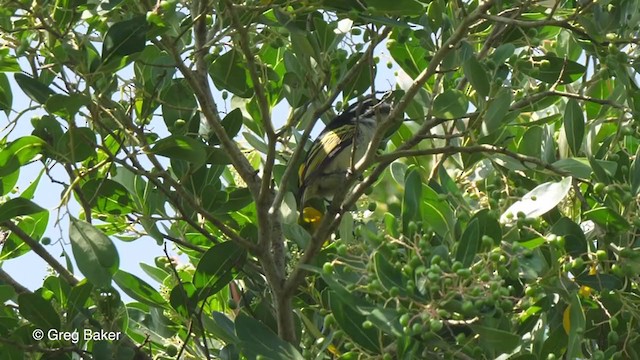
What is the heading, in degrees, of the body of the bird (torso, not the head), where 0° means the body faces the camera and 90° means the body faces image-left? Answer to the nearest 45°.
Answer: approximately 270°
